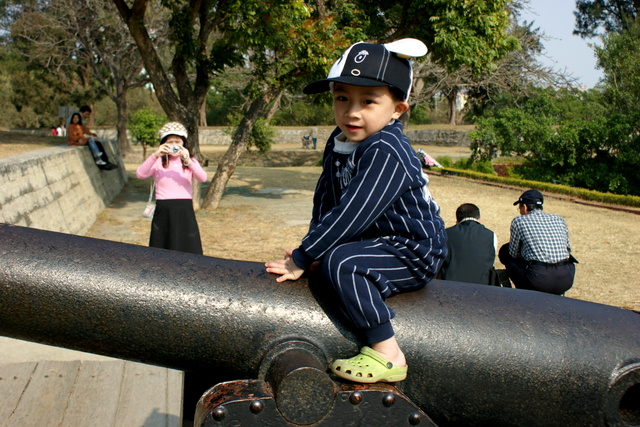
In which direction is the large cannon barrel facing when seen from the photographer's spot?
facing to the left of the viewer

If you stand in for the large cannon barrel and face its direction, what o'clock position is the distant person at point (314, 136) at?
The distant person is roughly at 3 o'clock from the large cannon barrel.

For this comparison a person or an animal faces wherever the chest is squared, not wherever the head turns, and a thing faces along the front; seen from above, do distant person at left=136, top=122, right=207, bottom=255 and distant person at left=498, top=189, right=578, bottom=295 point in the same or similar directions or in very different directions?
very different directions

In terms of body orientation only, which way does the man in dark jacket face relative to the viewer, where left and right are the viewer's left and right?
facing away from the viewer

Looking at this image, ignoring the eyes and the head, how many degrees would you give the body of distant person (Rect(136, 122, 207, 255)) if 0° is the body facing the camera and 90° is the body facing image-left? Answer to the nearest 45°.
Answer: approximately 0°

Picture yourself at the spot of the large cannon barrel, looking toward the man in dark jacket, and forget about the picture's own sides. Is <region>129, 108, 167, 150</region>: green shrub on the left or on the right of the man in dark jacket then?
left

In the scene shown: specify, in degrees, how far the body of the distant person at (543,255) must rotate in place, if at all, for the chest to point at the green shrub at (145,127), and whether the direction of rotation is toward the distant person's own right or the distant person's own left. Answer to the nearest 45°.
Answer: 0° — they already face it

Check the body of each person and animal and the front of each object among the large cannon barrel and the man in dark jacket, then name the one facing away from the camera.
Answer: the man in dark jacket

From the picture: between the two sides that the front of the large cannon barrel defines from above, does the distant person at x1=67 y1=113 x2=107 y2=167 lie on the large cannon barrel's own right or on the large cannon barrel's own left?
on the large cannon barrel's own right

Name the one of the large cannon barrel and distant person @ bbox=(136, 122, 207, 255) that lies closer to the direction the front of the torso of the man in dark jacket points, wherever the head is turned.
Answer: the distant person

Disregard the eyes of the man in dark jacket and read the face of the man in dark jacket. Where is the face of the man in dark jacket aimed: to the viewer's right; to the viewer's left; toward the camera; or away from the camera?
away from the camera

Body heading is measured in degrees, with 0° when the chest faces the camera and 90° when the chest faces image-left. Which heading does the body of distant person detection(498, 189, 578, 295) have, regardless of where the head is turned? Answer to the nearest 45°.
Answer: approximately 135°
